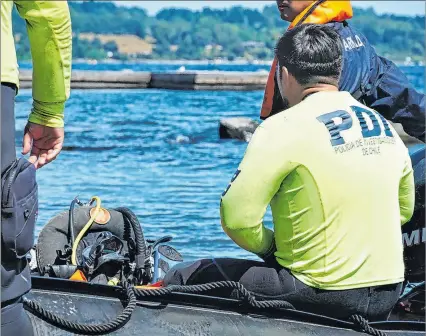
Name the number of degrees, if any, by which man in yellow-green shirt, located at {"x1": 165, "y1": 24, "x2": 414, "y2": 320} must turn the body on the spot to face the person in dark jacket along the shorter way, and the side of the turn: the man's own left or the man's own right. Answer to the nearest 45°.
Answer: approximately 45° to the man's own right

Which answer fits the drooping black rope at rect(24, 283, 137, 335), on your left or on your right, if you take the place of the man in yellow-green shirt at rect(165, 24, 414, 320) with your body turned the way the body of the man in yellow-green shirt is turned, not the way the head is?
on your left

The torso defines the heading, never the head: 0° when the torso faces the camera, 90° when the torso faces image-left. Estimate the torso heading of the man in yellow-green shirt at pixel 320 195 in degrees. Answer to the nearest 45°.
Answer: approximately 135°

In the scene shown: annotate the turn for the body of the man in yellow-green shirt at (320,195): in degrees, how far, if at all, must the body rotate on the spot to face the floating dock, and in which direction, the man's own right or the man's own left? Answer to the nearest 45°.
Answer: approximately 45° to the man's own right

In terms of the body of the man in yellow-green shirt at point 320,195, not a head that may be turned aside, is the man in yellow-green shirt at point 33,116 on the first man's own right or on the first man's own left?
on the first man's own left
